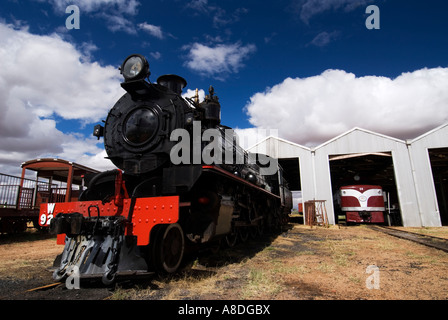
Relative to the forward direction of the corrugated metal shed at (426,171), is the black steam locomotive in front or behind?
in front

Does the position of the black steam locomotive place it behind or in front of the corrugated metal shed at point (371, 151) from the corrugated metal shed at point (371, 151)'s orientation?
in front

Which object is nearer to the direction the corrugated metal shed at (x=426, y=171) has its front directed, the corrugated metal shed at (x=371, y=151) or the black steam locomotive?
the black steam locomotive

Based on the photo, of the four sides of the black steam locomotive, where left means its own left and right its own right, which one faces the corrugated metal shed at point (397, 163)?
back

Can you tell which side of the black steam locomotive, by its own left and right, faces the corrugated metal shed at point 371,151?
back

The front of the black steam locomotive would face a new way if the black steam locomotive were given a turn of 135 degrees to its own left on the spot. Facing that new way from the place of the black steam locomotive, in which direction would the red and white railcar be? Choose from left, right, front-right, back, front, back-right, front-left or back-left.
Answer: front-left

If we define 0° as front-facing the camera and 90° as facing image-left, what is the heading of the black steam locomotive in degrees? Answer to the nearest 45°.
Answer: approximately 45°

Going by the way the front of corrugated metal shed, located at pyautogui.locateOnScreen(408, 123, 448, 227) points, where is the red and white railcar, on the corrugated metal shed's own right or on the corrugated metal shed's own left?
on the corrugated metal shed's own right

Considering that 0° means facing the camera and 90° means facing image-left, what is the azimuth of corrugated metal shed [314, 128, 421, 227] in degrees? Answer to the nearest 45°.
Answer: approximately 0°

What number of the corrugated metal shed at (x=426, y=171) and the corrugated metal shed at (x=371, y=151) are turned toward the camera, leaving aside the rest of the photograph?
2

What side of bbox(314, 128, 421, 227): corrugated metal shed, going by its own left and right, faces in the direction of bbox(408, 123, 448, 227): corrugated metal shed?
left
